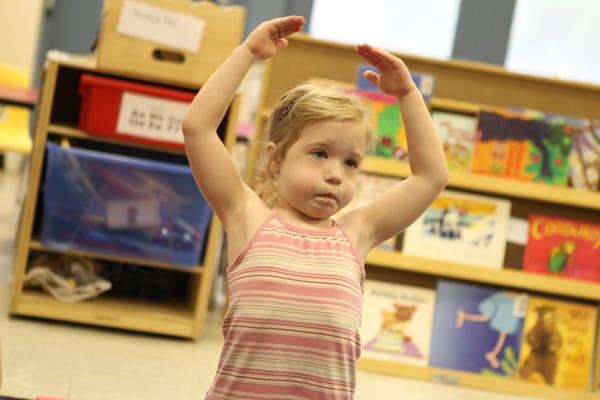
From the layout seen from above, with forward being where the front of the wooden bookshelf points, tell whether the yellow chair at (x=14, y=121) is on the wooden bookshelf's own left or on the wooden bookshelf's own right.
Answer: on the wooden bookshelf's own right

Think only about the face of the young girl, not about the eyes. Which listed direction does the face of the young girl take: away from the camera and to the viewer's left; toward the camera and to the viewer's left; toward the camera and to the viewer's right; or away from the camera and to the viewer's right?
toward the camera and to the viewer's right

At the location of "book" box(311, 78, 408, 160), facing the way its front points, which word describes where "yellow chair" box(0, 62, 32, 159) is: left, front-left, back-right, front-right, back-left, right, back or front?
back-right

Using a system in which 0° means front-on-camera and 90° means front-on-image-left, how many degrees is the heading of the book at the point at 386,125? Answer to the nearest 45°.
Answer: approximately 0°

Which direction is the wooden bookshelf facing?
toward the camera

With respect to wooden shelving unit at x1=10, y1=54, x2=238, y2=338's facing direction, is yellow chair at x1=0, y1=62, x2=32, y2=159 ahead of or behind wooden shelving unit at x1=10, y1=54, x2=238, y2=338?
behind

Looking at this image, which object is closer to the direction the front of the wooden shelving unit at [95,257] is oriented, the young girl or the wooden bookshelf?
the young girl

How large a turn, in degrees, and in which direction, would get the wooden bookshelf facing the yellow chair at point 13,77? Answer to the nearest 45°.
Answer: approximately 135° to its right

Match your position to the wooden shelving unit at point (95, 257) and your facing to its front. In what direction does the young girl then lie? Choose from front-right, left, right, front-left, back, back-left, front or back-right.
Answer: front

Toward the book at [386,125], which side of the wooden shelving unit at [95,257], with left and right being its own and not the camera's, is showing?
left
